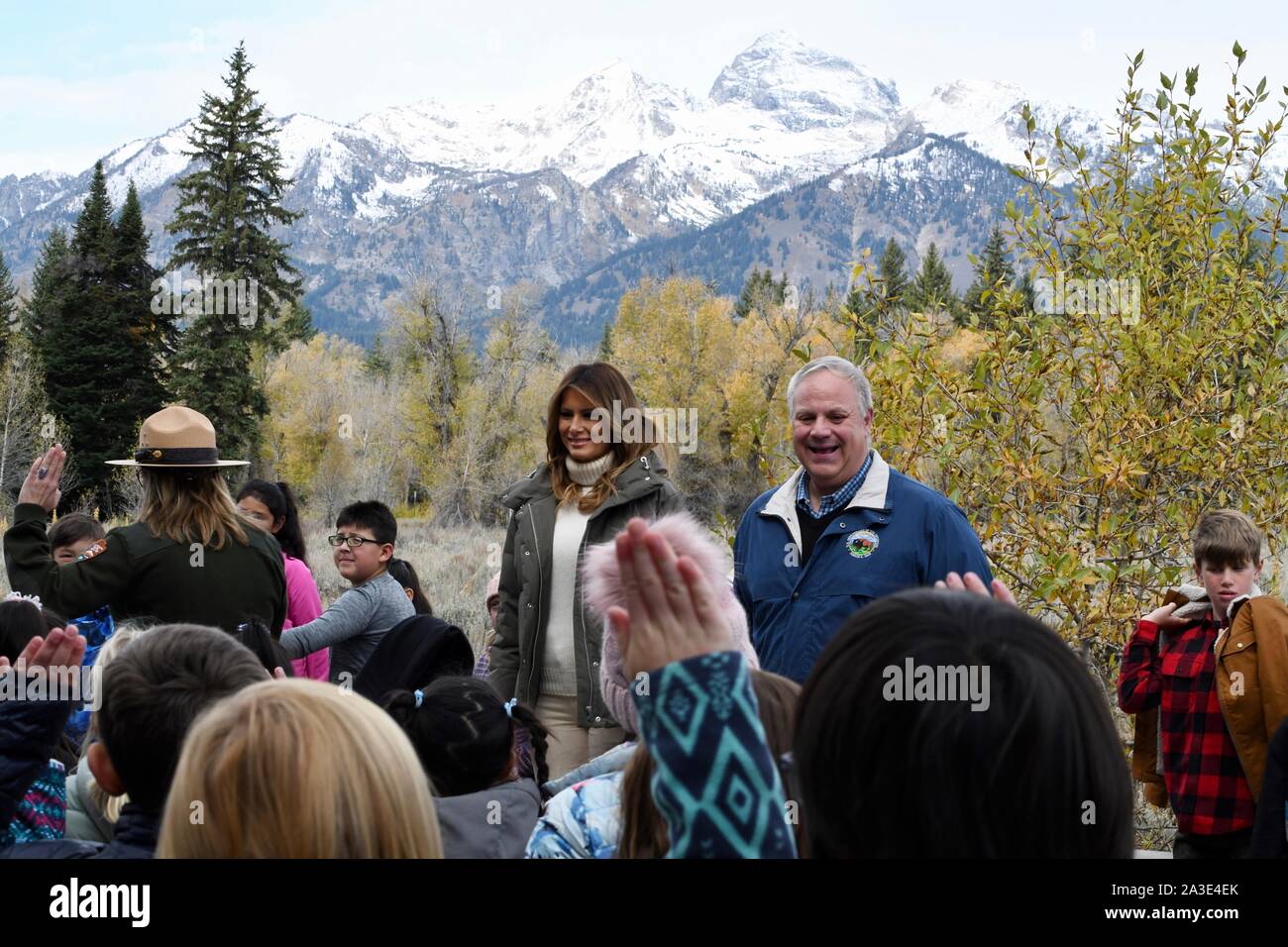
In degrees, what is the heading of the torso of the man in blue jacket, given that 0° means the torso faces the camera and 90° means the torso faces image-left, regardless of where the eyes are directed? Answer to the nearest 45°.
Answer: approximately 45°

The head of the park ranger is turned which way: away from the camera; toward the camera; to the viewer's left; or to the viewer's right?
away from the camera

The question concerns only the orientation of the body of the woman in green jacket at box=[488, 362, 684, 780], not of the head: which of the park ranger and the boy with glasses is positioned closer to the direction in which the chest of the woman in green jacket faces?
the park ranger

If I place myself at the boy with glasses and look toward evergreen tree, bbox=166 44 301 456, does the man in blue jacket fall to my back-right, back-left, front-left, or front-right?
back-right

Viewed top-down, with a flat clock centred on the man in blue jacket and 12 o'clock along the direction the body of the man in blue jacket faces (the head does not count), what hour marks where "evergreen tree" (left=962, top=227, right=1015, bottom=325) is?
The evergreen tree is roughly at 5 o'clock from the man in blue jacket.

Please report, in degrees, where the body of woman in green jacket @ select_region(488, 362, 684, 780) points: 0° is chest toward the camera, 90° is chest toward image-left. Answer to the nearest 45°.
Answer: approximately 45°

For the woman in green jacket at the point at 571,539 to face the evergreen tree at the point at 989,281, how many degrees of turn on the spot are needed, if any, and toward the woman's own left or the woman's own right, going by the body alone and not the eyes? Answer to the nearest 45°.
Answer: approximately 180°
